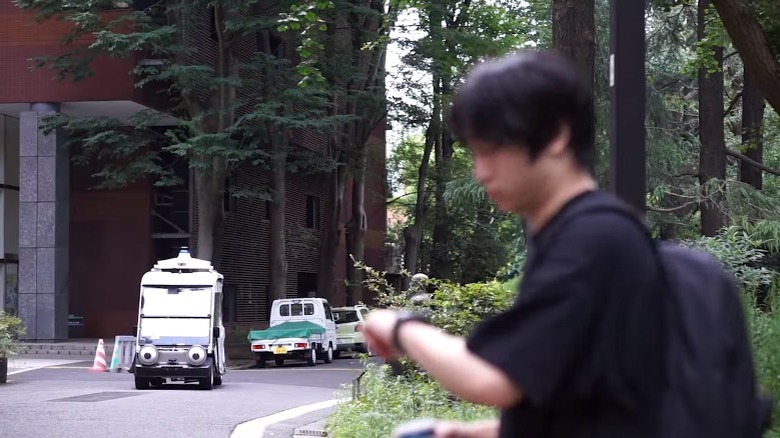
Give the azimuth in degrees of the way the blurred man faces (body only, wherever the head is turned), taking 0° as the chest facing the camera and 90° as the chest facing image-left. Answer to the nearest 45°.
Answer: approximately 90°

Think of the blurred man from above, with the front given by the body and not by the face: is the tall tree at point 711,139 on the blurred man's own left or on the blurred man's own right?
on the blurred man's own right

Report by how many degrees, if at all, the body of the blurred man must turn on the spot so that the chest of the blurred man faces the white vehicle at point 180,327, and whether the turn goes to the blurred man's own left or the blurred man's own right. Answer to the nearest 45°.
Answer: approximately 90° to the blurred man's own right

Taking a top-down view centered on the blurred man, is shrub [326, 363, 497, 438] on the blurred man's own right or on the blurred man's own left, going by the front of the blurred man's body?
on the blurred man's own right

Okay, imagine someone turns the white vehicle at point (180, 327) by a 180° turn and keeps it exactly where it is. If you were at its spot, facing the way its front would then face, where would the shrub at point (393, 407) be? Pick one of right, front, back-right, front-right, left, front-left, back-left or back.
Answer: back

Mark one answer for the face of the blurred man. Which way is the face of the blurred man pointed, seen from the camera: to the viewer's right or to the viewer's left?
to the viewer's left

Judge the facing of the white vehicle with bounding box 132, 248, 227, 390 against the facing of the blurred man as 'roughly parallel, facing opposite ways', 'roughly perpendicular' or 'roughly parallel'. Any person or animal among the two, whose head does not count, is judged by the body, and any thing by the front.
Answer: roughly perpendicular

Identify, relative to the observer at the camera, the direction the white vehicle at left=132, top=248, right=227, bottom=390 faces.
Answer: facing the viewer

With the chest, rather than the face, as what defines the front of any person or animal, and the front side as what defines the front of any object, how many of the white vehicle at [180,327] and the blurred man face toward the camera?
1

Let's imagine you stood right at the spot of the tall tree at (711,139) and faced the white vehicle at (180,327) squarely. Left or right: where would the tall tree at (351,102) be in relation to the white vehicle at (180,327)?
right
